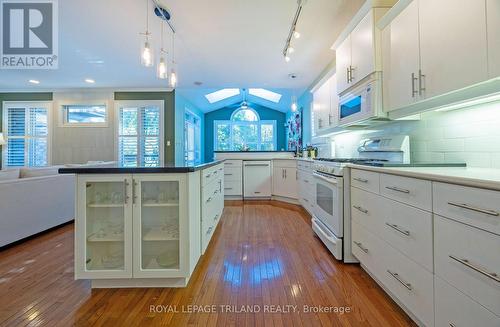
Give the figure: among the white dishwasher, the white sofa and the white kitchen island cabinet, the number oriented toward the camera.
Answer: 2

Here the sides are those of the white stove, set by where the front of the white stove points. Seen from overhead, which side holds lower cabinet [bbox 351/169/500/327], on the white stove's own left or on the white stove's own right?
on the white stove's own left

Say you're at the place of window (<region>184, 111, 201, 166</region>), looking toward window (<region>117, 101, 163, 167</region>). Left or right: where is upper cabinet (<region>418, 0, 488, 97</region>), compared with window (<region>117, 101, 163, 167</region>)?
left

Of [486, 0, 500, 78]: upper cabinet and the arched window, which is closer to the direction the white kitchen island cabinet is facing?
the upper cabinet

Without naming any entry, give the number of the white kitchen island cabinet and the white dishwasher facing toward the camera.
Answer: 2

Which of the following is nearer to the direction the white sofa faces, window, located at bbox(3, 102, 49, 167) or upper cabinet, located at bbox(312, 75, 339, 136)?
the window

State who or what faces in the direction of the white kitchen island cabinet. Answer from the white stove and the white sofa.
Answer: the white stove

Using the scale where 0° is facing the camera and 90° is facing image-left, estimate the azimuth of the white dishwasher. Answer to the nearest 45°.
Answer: approximately 0°

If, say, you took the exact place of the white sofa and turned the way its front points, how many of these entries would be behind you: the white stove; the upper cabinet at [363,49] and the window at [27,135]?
2

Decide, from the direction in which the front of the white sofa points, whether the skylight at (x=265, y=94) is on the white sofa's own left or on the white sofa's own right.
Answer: on the white sofa's own right

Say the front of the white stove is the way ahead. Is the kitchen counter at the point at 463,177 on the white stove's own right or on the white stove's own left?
on the white stove's own left
